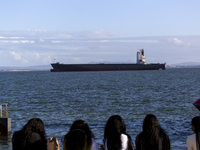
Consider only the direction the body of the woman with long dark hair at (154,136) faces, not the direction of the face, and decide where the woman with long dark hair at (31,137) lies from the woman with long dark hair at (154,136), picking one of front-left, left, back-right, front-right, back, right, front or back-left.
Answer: left

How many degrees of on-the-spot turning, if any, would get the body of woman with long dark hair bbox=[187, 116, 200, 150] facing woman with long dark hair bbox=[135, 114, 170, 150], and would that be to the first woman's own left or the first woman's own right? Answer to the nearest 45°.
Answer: approximately 90° to the first woman's own left

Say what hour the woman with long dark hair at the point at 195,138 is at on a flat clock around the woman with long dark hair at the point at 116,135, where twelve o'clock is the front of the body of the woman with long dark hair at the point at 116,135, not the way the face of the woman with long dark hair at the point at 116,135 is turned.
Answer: the woman with long dark hair at the point at 195,138 is roughly at 3 o'clock from the woman with long dark hair at the point at 116,135.

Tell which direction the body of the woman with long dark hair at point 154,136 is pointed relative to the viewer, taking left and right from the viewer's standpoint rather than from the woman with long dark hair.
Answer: facing away from the viewer

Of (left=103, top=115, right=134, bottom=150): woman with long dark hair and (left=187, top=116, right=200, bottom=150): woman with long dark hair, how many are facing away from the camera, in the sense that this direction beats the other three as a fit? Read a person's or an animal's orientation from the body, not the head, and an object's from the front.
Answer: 2

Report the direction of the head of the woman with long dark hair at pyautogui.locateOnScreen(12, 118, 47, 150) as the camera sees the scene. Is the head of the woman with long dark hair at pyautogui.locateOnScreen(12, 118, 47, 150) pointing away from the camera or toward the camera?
away from the camera

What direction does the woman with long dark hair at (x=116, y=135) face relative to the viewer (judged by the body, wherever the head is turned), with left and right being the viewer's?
facing away from the viewer

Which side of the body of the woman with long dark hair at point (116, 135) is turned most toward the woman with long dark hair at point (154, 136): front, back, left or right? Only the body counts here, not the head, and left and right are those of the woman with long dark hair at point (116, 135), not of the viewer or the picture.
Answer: right

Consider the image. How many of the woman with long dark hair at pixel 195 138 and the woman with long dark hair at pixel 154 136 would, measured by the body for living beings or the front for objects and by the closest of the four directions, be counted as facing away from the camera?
2

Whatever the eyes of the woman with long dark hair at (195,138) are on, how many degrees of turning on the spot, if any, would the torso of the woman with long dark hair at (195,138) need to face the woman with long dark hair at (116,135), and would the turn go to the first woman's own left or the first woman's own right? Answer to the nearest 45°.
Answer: approximately 90° to the first woman's own left

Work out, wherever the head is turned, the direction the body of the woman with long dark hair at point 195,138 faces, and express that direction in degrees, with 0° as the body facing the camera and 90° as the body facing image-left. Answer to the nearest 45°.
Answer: approximately 180°

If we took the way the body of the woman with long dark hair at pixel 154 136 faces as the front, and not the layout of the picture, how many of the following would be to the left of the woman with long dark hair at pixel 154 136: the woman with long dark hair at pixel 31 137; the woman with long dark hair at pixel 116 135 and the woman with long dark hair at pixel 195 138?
2

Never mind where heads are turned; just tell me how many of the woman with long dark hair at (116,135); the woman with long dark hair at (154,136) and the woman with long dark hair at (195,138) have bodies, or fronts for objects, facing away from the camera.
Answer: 3

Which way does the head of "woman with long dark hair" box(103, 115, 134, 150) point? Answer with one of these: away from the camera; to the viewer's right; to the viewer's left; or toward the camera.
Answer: away from the camera
